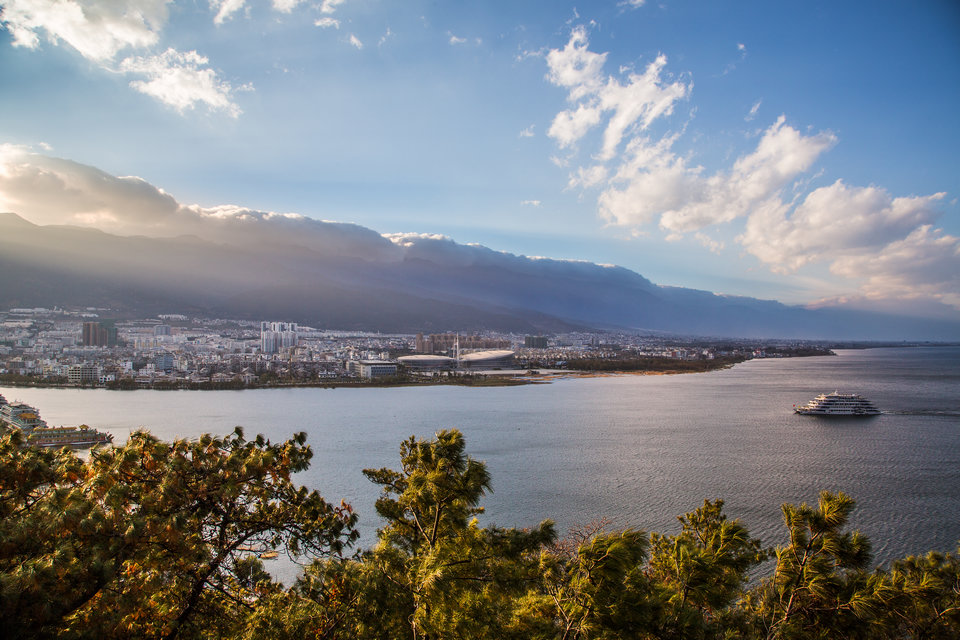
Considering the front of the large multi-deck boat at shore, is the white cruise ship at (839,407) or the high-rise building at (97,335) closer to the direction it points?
the white cruise ship

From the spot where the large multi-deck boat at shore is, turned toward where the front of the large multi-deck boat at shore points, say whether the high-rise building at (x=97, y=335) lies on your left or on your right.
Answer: on your left

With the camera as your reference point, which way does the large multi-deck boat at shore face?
facing to the right of the viewer
